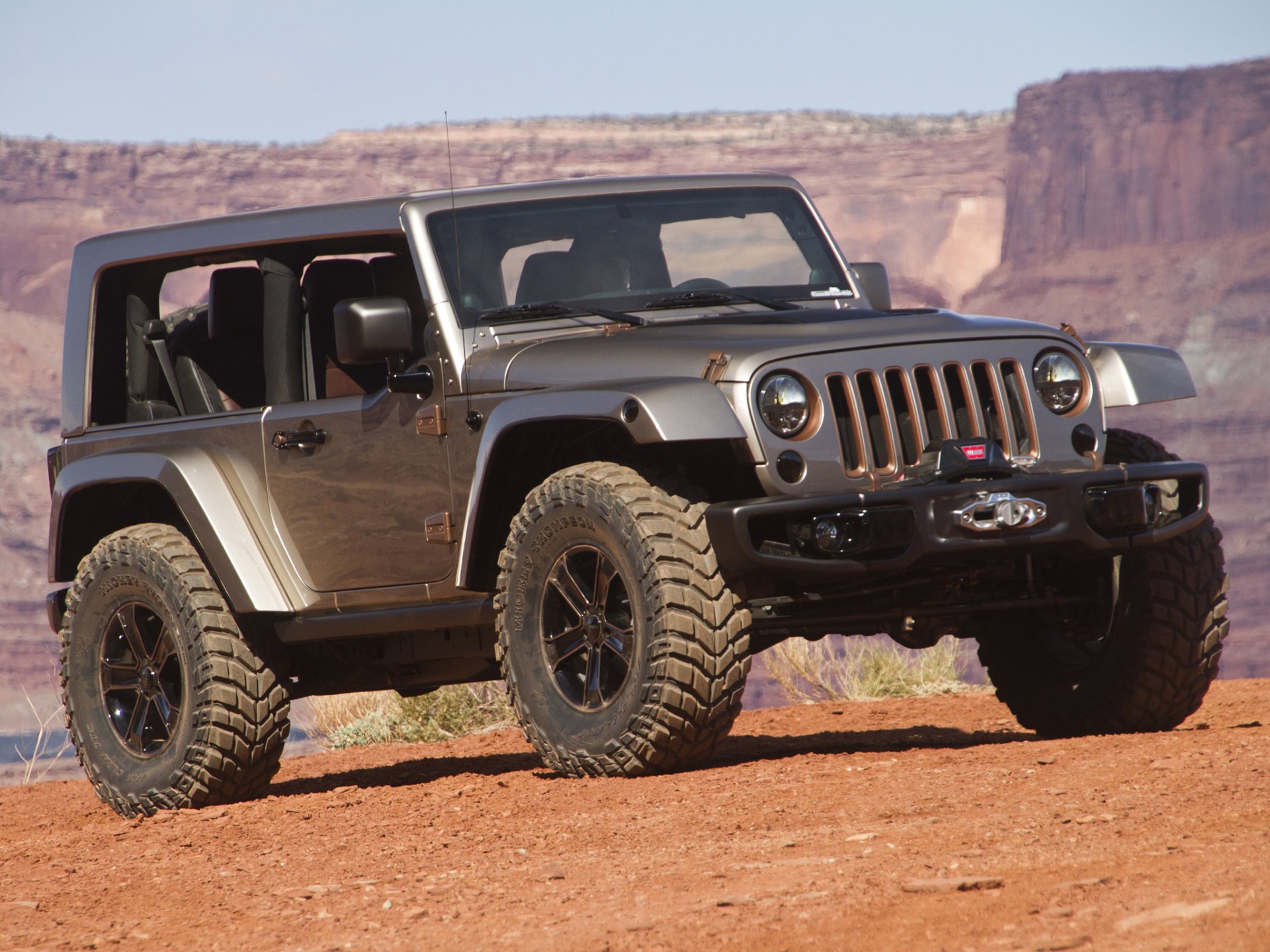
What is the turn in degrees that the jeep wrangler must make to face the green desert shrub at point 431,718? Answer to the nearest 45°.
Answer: approximately 135° to its left

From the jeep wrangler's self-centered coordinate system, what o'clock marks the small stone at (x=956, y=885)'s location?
The small stone is roughly at 1 o'clock from the jeep wrangler.

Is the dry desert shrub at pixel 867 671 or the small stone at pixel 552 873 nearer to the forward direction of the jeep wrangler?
the small stone

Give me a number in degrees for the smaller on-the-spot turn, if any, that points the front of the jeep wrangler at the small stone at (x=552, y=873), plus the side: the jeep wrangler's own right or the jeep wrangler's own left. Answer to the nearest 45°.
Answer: approximately 45° to the jeep wrangler's own right

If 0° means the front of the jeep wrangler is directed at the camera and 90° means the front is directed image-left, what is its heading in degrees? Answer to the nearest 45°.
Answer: approximately 315°

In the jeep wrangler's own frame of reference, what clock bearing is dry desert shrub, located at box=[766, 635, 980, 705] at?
The dry desert shrub is roughly at 8 o'clock from the jeep wrangler.

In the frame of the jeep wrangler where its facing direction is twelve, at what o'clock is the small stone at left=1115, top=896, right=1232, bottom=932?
The small stone is roughly at 1 o'clock from the jeep wrangler.

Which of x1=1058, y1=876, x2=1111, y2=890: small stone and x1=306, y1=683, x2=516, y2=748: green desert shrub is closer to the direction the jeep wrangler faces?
the small stone

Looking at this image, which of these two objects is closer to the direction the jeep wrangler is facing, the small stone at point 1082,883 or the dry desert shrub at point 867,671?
the small stone

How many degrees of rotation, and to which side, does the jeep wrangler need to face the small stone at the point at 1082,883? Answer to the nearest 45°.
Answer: approximately 45° to its right
